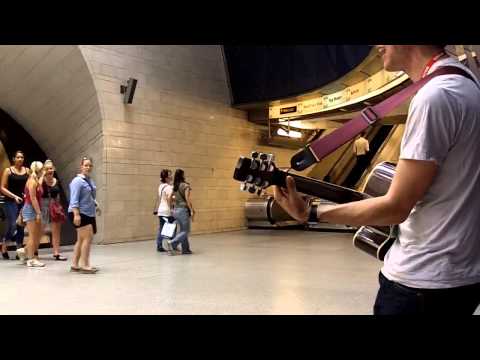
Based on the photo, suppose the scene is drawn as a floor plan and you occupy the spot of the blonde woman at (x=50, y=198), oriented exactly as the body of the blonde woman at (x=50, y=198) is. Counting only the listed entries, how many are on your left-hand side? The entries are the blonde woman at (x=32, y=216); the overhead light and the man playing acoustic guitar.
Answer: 1

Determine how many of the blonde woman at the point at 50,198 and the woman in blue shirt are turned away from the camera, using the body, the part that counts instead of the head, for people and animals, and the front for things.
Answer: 0

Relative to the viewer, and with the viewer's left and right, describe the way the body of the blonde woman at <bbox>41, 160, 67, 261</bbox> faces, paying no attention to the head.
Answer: facing the viewer and to the right of the viewer

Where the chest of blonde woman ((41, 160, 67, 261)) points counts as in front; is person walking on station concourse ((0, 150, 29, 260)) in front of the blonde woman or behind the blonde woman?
behind

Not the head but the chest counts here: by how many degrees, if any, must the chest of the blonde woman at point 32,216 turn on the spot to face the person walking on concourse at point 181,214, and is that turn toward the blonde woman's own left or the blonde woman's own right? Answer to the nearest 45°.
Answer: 0° — they already face them

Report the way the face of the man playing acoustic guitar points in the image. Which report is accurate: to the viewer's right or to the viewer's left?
to the viewer's left

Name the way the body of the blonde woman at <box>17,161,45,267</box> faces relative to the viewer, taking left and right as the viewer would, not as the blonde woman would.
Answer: facing to the right of the viewer

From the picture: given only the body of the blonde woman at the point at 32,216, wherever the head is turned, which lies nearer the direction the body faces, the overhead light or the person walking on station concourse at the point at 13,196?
the overhead light

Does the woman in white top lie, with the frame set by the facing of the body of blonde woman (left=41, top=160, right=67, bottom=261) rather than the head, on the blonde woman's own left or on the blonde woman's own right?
on the blonde woman's own left
